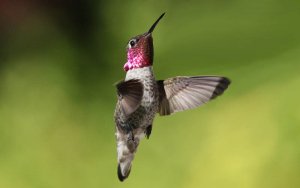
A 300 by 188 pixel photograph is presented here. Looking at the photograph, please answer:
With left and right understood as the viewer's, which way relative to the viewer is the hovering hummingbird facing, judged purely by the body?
facing the viewer and to the right of the viewer
